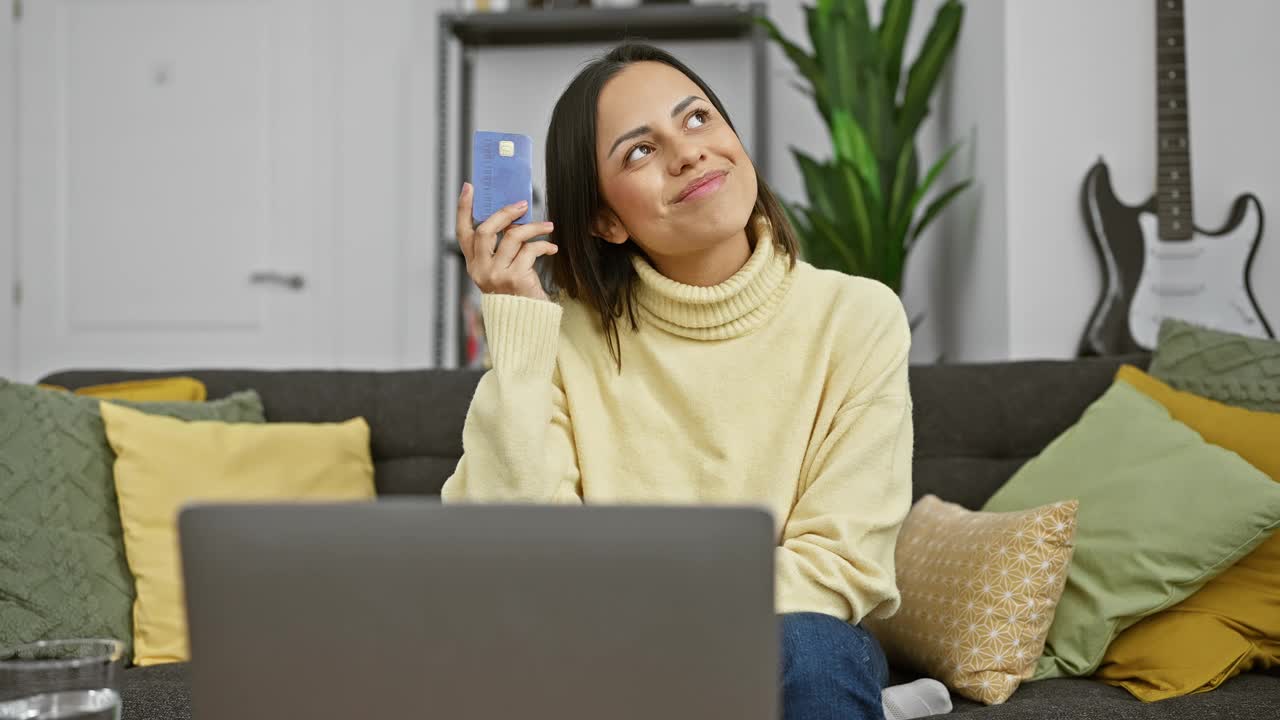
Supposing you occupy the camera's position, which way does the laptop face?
facing away from the viewer

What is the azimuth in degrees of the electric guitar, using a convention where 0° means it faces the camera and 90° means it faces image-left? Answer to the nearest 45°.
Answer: approximately 0°

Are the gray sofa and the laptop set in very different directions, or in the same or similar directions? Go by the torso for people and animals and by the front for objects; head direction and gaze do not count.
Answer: very different directions

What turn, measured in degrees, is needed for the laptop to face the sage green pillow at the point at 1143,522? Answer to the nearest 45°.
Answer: approximately 45° to its right

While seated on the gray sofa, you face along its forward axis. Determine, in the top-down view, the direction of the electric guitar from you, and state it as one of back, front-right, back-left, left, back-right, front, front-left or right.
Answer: back-left

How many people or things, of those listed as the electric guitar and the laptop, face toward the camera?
1

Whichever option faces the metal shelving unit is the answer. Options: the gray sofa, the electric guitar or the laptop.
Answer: the laptop

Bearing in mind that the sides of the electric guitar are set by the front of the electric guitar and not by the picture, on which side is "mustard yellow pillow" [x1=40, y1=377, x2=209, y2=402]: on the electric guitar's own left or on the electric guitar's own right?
on the electric guitar's own right

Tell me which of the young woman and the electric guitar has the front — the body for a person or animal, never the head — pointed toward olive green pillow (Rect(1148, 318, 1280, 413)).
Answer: the electric guitar
